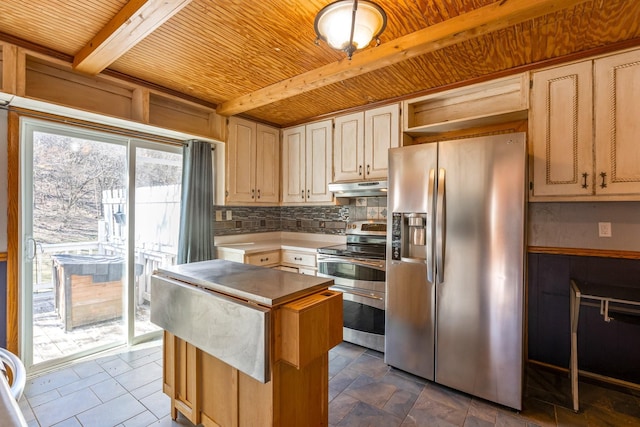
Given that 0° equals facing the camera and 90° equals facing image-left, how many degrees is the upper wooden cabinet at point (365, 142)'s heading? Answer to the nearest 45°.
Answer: approximately 45°

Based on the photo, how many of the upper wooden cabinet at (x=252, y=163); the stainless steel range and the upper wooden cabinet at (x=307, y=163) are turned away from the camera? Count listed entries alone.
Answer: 0

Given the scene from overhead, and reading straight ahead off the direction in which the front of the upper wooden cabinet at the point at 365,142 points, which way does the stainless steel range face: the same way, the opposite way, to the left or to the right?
the same way

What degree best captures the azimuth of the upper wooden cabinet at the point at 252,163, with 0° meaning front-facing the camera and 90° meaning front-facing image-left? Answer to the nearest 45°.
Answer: approximately 315°

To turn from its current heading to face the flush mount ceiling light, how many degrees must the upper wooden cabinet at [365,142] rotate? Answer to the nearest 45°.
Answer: approximately 45° to its left

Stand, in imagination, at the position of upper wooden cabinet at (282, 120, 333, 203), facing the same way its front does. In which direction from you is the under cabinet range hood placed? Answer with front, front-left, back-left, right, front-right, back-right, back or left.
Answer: left

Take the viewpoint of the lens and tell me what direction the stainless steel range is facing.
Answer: facing the viewer and to the left of the viewer

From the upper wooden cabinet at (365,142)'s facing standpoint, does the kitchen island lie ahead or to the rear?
ahead

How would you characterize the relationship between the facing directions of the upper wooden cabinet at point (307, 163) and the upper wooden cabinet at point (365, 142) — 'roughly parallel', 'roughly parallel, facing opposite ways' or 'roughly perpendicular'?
roughly parallel

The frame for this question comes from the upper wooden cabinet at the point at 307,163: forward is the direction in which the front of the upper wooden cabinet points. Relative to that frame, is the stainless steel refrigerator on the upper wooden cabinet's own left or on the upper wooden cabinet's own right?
on the upper wooden cabinet's own left

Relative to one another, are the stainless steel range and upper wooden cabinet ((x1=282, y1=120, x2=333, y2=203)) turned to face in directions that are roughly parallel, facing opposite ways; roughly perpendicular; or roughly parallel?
roughly parallel

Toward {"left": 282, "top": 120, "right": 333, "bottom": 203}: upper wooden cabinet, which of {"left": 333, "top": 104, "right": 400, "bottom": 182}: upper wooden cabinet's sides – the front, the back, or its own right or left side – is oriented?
right

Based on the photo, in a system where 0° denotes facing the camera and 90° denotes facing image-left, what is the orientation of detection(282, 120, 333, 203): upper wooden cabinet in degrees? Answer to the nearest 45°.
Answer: approximately 45°

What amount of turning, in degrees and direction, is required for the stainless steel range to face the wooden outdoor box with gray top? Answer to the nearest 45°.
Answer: approximately 45° to its right
